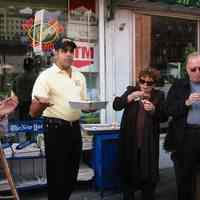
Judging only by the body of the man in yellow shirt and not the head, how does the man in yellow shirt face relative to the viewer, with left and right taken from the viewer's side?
facing the viewer and to the right of the viewer

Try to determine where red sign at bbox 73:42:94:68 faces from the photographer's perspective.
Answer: facing the viewer

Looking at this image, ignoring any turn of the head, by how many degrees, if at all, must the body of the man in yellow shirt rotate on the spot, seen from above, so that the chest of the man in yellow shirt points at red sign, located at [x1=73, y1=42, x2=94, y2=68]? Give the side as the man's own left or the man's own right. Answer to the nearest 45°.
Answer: approximately 135° to the man's own left

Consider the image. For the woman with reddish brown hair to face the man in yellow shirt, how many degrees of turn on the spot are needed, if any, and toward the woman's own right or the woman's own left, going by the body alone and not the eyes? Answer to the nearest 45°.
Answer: approximately 45° to the woman's own right

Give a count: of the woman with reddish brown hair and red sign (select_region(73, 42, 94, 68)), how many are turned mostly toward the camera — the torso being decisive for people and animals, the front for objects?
2

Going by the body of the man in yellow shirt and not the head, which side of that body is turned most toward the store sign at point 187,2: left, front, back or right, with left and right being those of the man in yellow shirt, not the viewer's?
left

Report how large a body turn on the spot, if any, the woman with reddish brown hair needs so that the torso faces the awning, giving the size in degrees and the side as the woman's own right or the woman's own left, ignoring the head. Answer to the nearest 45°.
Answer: approximately 180°

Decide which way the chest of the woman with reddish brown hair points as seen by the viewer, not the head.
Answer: toward the camera
